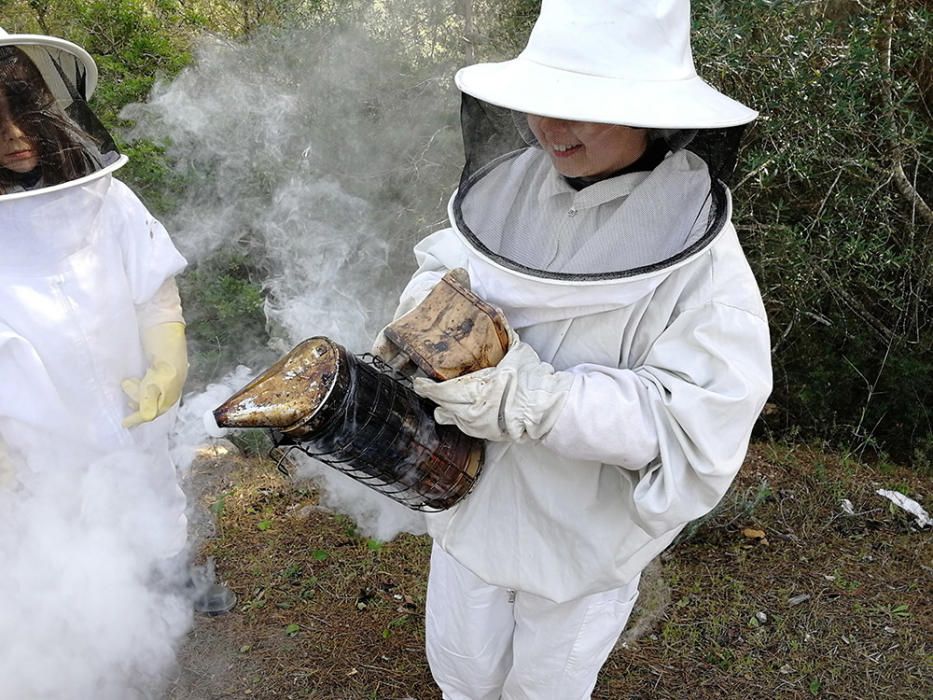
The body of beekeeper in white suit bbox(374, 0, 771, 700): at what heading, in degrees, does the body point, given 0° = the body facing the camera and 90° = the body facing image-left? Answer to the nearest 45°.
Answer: approximately 45°

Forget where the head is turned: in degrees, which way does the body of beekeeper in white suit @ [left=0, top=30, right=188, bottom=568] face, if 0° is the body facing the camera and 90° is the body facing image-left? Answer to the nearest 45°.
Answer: approximately 0°

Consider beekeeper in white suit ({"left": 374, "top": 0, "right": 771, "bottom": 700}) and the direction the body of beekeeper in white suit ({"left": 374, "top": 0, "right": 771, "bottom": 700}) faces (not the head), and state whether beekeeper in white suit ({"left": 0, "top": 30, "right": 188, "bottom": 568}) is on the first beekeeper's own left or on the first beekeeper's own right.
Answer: on the first beekeeper's own right

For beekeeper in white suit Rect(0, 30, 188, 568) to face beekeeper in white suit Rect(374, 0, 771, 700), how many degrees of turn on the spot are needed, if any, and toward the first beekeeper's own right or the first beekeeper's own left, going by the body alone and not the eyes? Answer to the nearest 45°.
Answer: approximately 45° to the first beekeeper's own left
